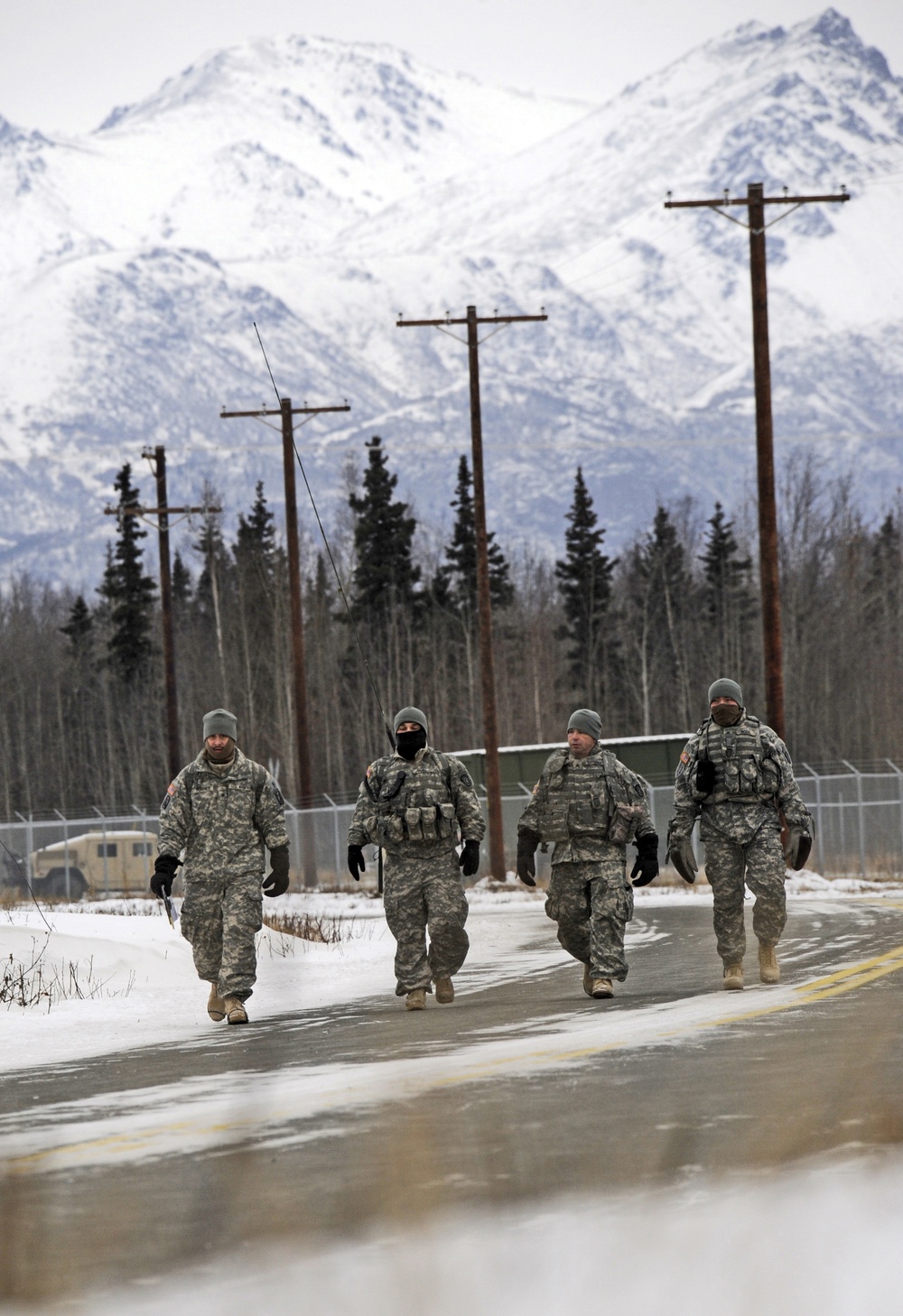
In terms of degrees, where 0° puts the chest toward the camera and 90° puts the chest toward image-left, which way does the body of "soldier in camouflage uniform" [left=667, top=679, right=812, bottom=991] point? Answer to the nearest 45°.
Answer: approximately 0°

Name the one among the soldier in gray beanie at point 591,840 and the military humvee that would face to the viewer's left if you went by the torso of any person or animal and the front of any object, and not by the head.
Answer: the military humvee

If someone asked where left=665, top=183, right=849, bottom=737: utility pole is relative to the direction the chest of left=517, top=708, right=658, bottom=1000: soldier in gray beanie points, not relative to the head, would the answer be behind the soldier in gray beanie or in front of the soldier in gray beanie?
behind

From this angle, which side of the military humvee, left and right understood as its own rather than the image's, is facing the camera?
left

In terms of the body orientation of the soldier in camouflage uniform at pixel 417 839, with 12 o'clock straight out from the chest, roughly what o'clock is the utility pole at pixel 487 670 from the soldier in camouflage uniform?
The utility pole is roughly at 6 o'clock from the soldier in camouflage uniform.

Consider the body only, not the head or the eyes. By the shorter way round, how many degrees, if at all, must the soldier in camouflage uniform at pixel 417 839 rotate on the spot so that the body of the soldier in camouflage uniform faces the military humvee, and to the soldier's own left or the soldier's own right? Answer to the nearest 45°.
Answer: approximately 180°

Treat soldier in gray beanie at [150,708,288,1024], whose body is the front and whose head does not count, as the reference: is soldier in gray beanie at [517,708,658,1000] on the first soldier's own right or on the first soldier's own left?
on the first soldier's own left

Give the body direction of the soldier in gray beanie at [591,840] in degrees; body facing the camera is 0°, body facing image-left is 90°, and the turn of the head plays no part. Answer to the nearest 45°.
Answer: approximately 0°

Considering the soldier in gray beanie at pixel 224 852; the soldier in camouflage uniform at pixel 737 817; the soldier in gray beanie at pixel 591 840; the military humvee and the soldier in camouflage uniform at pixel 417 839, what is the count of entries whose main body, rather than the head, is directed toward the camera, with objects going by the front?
4

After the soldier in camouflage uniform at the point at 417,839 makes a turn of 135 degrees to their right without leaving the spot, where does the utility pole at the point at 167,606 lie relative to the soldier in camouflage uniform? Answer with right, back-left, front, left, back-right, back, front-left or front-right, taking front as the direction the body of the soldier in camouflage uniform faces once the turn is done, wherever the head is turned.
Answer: front-right

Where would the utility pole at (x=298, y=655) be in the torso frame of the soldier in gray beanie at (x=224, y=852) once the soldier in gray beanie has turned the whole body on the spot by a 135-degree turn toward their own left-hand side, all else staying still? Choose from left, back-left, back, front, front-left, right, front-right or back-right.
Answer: front-left

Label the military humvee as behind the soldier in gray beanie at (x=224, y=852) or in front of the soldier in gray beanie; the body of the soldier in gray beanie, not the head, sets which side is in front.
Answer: behind

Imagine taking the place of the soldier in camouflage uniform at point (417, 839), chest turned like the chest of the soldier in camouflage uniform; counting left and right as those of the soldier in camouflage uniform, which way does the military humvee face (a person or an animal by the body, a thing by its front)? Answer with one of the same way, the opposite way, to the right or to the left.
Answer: to the right
